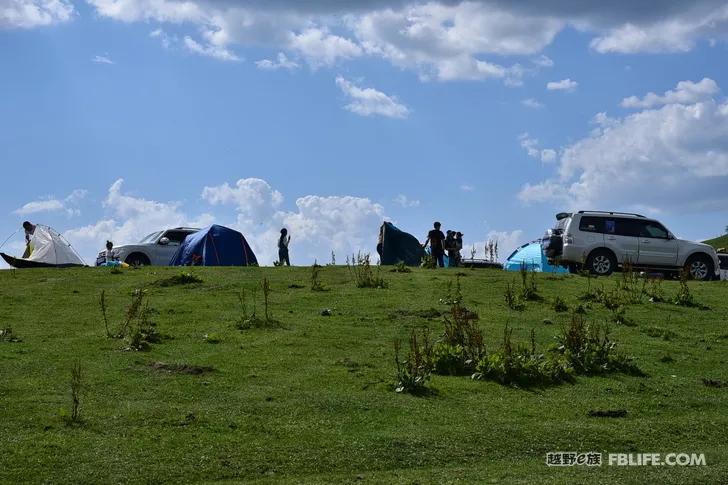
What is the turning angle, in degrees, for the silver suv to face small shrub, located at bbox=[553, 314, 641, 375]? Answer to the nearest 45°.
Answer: approximately 90° to its right

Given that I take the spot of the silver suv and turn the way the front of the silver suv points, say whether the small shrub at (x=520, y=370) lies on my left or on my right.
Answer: on my right

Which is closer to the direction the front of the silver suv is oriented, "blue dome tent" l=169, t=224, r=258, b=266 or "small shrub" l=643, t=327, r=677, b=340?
the small shrub

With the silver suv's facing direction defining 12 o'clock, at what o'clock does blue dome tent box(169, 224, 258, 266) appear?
The blue dome tent is roughly at 6 o'clock from the silver suv.

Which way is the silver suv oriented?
to the viewer's right

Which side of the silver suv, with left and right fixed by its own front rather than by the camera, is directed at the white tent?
back

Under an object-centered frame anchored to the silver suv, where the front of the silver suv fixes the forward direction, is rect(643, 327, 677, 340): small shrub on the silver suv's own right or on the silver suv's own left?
on the silver suv's own right

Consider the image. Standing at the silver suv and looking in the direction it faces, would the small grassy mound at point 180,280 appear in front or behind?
behind

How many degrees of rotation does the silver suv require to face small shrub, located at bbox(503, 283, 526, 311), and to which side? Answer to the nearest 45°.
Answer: approximately 90° to its right

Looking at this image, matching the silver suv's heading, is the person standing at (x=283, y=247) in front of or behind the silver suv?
behind

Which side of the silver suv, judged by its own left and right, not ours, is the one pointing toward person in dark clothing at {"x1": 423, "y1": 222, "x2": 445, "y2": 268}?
back

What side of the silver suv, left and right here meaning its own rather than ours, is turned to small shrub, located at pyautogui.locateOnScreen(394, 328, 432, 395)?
right

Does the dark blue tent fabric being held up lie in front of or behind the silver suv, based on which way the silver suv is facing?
behind

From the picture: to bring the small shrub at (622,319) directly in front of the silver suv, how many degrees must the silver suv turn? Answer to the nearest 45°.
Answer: approximately 90° to its right
